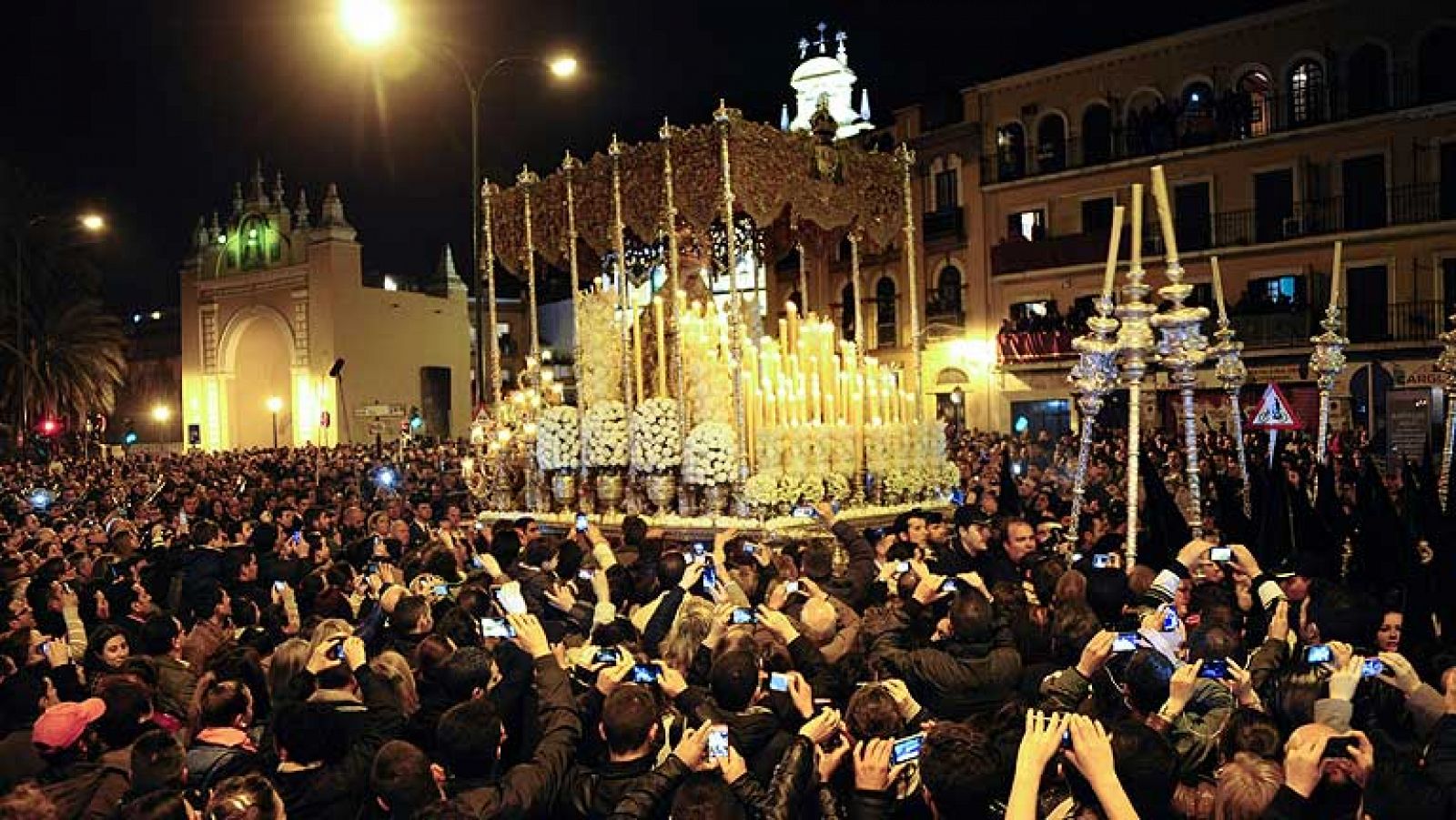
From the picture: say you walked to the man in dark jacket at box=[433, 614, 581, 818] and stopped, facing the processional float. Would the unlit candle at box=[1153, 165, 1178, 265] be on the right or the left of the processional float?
right

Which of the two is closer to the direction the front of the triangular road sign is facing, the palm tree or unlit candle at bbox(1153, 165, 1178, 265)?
the unlit candle

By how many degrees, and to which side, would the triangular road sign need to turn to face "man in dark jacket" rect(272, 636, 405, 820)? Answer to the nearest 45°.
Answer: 0° — it already faces them

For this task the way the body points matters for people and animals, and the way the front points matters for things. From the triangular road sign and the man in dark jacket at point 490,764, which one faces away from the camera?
the man in dark jacket

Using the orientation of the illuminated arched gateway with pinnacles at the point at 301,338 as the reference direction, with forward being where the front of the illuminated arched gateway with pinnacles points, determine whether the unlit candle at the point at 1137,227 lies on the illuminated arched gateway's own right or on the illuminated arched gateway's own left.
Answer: on the illuminated arched gateway's own left

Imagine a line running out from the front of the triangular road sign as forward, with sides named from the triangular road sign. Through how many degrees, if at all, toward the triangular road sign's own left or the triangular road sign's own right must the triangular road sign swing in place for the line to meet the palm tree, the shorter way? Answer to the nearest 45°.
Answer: approximately 90° to the triangular road sign's own right

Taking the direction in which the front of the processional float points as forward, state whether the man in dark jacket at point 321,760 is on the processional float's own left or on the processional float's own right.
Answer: on the processional float's own right

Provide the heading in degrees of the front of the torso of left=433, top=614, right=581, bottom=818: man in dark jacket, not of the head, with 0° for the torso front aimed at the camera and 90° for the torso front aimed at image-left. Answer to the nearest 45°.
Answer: approximately 180°

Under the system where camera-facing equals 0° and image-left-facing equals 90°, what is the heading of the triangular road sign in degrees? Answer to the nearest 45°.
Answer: approximately 0°
